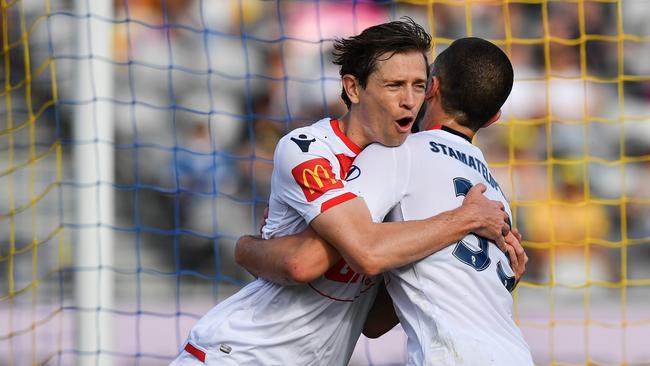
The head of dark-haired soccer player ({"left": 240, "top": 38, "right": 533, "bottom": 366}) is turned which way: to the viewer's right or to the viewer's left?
to the viewer's left

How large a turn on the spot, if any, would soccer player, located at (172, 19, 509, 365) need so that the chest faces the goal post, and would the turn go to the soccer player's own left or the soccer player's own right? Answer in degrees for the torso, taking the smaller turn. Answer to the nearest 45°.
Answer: approximately 180°

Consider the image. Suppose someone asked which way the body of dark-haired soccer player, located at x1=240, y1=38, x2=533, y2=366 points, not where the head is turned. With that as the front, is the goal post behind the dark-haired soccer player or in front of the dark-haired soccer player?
in front

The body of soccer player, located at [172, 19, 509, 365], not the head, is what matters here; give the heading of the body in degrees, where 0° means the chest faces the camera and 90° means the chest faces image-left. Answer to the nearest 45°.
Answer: approximately 315°

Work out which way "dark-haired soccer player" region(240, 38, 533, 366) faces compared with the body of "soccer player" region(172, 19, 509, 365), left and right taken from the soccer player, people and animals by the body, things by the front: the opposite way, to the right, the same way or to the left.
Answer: the opposite way

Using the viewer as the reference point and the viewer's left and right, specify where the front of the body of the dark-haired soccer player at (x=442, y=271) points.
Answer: facing away from the viewer and to the left of the viewer
